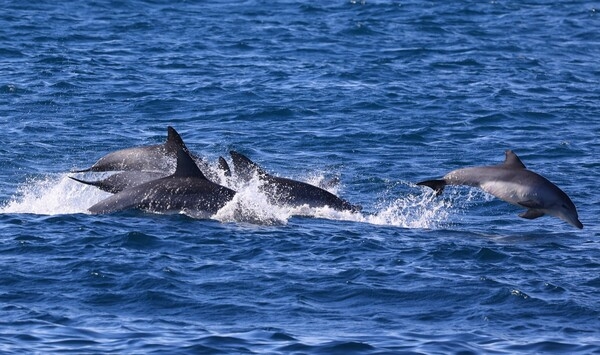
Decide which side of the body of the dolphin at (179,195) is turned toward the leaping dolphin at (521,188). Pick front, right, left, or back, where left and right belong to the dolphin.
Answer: front

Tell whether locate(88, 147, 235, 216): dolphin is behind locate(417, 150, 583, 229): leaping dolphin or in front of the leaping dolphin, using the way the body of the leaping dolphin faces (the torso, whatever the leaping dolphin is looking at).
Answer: behind

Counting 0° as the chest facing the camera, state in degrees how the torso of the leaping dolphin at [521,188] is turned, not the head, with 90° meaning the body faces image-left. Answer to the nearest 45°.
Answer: approximately 270°

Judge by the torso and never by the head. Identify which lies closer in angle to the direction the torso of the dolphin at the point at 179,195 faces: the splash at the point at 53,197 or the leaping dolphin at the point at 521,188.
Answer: the leaping dolphin

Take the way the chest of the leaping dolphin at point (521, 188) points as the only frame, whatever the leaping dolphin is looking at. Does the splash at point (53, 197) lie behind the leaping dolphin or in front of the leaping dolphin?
behind

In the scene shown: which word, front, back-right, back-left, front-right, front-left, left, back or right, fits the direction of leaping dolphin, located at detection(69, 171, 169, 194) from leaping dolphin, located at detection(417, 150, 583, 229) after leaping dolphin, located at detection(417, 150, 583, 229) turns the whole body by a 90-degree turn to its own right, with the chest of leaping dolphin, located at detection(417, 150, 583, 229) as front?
right

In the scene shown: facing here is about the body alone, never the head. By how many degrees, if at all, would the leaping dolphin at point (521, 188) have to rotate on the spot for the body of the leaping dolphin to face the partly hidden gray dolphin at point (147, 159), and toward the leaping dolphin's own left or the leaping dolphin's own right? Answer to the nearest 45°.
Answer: approximately 180°

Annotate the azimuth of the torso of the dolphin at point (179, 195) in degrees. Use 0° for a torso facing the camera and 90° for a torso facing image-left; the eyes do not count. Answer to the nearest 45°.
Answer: approximately 270°

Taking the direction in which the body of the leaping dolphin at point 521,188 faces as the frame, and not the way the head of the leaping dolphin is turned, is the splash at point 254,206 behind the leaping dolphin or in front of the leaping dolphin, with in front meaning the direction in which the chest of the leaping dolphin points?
behind
